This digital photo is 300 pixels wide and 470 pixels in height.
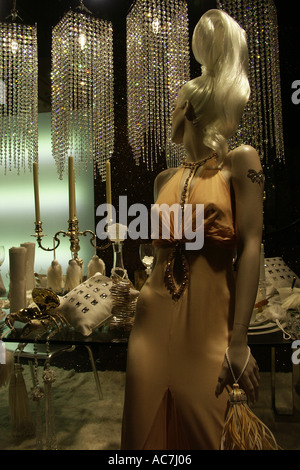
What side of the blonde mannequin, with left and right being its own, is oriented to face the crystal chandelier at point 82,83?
right

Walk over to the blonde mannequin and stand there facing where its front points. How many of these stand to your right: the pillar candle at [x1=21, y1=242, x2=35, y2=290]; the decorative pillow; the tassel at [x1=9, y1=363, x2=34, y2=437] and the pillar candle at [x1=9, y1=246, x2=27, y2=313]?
4

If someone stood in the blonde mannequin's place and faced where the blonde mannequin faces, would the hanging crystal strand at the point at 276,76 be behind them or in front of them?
behind

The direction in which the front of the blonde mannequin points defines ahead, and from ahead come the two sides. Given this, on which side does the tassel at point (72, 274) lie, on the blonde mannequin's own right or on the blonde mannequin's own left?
on the blonde mannequin's own right

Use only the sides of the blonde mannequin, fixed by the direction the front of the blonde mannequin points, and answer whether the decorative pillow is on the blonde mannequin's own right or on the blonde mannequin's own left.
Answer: on the blonde mannequin's own right

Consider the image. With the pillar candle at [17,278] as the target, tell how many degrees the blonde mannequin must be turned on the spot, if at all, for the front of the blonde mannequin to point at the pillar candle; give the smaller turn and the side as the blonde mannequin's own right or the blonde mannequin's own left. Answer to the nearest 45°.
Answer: approximately 90° to the blonde mannequin's own right

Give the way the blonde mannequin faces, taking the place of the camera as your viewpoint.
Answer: facing the viewer and to the left of the viewer

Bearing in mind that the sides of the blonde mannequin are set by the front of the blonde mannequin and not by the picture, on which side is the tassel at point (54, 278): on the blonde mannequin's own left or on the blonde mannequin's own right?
on the blonde mannequin's own right

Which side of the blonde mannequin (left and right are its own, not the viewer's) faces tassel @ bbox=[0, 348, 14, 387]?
right

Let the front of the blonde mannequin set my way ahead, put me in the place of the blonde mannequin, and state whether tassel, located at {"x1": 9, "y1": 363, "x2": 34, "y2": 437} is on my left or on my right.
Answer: on my right

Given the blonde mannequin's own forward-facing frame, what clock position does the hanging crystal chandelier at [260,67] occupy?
The hanging crystal chandelier is roughly at 5 o'clock from the blonde mannequin.
